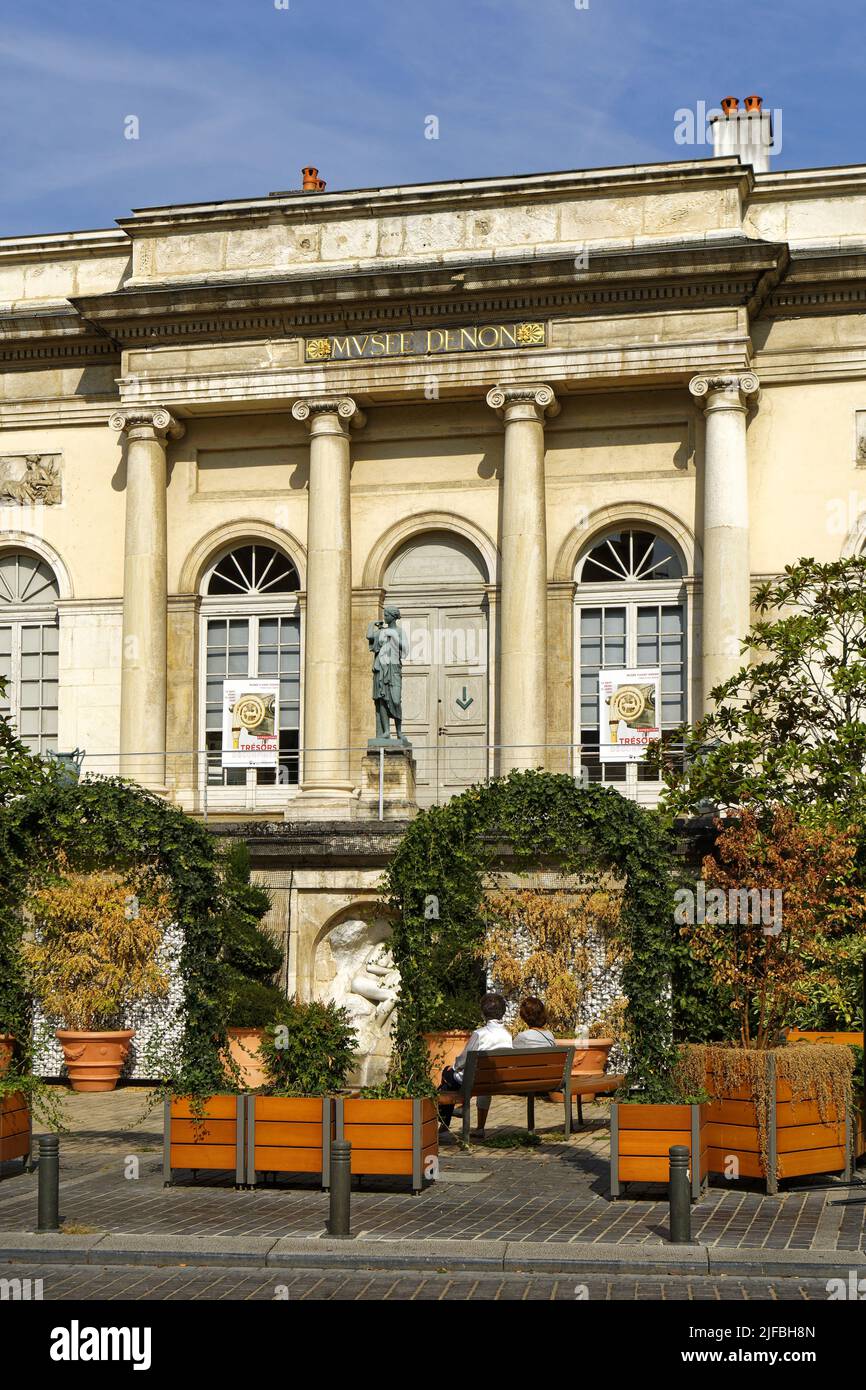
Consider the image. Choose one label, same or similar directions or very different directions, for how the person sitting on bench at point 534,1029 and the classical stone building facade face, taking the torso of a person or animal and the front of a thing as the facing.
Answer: very different directions

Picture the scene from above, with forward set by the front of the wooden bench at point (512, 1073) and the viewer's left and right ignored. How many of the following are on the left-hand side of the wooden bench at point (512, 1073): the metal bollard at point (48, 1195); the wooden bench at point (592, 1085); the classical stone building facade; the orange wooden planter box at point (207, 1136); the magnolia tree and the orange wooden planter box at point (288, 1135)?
3

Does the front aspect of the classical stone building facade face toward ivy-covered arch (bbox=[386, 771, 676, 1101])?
yes

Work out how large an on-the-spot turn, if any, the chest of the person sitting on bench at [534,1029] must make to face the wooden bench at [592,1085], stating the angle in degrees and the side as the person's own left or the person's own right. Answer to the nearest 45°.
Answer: approximately 45° to the person's own right

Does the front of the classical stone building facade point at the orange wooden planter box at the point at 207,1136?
yes

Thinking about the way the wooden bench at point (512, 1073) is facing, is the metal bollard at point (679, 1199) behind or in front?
behind

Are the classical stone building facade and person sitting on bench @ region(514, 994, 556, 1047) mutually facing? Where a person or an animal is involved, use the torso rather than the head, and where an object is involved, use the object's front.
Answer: yes

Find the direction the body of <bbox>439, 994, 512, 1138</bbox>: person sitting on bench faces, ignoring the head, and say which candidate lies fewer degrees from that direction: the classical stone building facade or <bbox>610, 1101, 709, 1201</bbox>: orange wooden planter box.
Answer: the classical stone building facade

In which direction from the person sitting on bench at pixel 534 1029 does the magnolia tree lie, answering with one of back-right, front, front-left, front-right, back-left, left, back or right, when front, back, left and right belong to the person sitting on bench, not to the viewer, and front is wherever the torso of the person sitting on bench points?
front-right

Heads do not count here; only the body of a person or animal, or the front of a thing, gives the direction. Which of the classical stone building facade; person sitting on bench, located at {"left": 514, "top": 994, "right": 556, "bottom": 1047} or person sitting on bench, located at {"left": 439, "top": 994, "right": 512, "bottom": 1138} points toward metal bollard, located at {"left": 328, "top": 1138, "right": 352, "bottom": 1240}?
the classical stone building facade

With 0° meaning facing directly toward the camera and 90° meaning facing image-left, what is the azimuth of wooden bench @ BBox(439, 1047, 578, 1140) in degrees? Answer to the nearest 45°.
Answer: approximately 135°

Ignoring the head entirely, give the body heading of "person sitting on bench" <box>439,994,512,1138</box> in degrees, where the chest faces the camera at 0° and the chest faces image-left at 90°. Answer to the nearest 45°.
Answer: approximately 135°

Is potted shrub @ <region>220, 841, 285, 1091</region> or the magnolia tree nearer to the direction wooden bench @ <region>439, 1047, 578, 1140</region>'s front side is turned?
the potted shrub

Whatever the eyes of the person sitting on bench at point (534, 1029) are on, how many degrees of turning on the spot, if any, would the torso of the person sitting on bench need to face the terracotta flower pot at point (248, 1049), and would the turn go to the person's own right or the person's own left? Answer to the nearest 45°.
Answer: approximately 45° to the person's own left

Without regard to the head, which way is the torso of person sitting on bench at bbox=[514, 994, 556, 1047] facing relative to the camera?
away from the camera

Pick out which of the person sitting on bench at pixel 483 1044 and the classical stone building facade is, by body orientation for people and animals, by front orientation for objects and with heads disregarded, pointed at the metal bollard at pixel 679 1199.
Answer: the classical stone building facade
